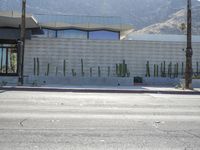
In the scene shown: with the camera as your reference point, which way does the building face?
facing the viewer
